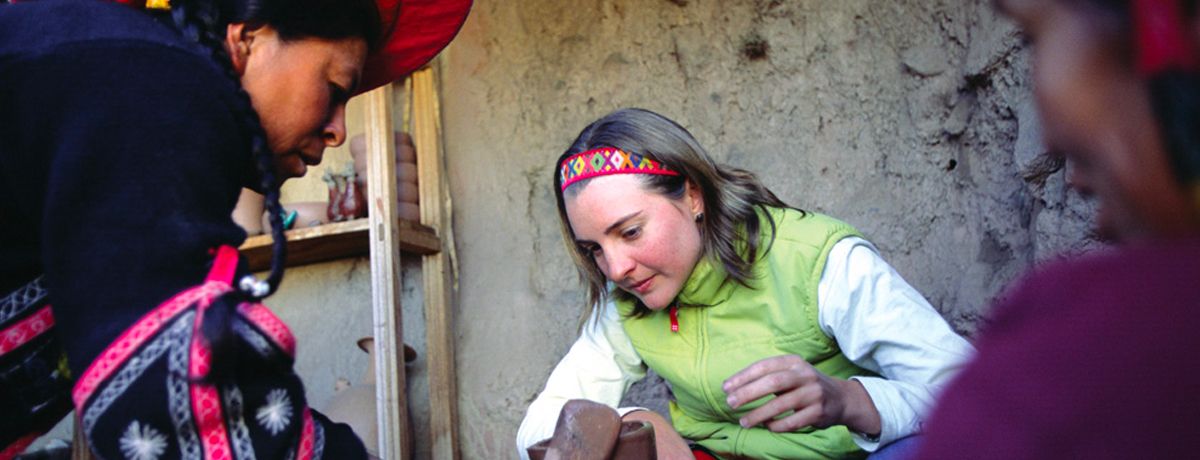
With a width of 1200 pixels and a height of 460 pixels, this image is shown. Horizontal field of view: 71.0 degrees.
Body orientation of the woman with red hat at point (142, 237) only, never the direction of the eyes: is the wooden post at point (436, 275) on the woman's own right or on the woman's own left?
on the woman's own left

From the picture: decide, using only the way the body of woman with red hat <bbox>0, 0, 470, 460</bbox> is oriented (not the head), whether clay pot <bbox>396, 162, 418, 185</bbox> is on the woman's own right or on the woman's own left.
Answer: on the woman's own left

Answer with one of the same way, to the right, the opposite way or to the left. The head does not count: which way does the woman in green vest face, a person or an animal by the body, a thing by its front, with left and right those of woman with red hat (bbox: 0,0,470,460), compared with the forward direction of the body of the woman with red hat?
the opposite way

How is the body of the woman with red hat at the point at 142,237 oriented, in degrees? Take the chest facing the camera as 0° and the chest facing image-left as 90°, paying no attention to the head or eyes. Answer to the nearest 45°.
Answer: approximately 270°

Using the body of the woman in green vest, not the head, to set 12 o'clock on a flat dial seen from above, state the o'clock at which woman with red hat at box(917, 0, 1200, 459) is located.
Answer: The woman with red hat is roughly at 10 o'clock from the woman in green vest.

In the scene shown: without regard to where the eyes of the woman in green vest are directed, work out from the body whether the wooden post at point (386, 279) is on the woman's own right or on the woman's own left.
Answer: on the woman's own right

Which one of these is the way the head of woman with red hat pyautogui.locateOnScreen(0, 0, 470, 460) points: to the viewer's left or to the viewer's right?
to the viewer's right

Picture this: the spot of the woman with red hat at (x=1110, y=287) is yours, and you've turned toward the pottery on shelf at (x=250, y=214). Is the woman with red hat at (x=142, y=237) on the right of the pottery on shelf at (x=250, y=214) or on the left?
left

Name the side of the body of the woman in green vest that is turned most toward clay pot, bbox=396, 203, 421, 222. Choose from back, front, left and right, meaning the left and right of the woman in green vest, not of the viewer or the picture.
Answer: right

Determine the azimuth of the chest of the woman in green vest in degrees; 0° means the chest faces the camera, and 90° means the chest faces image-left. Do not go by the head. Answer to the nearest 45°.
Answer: approximately 45°

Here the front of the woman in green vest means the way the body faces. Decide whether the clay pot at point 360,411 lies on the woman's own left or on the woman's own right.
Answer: on the woman's own right

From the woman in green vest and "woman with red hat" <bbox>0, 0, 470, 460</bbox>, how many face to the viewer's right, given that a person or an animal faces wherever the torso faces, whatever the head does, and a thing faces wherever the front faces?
1
